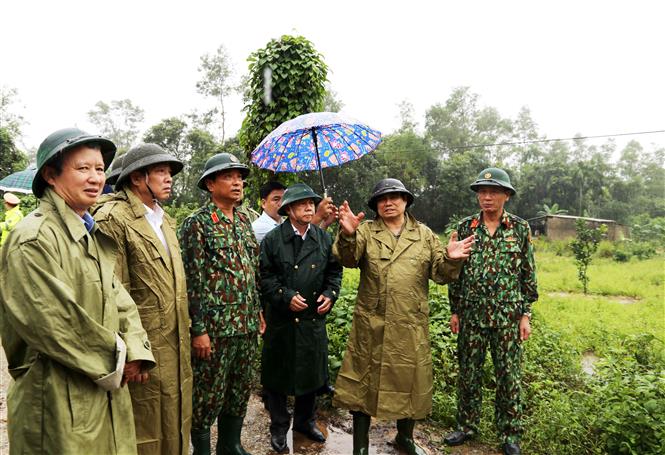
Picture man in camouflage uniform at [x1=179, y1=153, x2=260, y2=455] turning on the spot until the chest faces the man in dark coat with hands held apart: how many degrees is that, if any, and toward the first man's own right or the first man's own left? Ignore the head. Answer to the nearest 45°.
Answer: approximately 90° to the first man's own left

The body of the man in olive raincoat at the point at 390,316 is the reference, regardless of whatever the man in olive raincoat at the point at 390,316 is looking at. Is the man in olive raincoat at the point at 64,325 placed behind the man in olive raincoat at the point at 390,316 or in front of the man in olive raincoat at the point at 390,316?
in front

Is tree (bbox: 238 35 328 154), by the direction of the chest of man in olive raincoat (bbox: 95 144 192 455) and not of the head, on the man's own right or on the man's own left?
on the man's own left

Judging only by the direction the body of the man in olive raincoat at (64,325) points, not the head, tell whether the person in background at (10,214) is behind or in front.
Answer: behind

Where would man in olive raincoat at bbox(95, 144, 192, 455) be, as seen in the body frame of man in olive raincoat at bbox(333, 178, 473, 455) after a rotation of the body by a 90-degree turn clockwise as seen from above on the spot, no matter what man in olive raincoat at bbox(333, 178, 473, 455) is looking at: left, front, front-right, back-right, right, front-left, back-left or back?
front-left

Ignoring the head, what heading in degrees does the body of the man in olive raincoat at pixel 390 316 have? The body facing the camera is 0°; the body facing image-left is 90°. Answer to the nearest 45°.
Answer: approximately 0°

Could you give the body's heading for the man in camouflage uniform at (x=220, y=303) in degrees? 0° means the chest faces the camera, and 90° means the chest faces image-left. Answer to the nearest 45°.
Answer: approximately 315°

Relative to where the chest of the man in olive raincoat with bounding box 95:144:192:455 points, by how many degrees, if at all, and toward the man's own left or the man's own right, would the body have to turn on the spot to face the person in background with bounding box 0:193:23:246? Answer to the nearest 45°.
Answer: approximately 135° to the man's own left

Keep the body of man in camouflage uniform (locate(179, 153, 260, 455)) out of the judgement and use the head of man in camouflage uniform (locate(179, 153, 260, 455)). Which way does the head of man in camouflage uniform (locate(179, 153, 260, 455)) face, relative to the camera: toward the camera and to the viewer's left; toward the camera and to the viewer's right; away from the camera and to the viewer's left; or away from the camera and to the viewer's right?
toward the camera and to the viewer's right

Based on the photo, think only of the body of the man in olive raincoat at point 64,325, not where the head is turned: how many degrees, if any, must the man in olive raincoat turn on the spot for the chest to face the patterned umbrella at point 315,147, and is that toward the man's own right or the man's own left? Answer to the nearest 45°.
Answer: approximately 90° to the man's own left

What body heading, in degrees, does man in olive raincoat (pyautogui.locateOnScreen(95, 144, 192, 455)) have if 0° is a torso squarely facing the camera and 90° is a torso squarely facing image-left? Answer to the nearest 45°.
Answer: approximately 315°

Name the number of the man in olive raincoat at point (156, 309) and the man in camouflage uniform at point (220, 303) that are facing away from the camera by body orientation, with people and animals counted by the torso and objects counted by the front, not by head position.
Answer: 0

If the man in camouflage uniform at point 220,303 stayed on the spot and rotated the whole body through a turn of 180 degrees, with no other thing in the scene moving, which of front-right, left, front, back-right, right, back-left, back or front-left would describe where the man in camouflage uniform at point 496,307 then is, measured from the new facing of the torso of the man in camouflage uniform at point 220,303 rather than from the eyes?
back-right

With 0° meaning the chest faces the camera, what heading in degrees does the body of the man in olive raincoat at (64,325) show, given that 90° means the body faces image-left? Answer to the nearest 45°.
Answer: approximately 315°

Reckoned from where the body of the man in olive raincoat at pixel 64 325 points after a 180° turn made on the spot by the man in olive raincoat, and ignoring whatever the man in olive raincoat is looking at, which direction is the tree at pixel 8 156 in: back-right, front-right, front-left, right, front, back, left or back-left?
front-right
